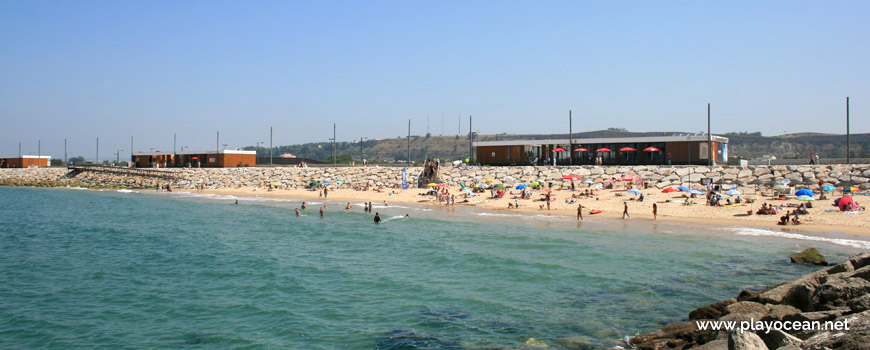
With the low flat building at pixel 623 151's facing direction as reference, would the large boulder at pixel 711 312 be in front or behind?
in front

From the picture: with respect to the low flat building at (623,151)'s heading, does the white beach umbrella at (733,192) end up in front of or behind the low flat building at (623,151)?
in front

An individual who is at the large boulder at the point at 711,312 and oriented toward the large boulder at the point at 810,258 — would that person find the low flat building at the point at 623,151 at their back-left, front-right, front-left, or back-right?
front-left

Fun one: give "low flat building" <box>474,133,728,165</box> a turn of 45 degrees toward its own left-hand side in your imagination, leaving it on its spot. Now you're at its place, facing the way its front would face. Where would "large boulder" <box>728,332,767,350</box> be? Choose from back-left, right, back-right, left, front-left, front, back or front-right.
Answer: front-right

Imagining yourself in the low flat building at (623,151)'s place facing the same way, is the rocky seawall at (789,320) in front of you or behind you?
in front

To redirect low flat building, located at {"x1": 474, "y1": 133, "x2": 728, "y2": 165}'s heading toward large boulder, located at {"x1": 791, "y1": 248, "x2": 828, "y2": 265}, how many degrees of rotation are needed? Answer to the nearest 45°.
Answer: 0° — it already faces it

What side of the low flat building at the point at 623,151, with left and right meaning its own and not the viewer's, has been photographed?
front
